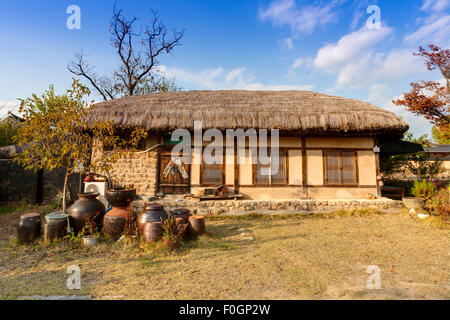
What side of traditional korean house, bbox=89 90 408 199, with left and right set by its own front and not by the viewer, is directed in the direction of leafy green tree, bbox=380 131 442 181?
left

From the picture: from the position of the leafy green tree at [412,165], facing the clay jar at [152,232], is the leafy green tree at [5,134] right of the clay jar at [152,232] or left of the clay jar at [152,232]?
right

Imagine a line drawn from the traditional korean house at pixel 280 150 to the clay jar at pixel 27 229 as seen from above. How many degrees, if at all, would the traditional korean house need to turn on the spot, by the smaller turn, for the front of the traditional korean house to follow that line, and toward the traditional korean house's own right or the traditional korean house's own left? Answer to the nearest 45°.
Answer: approximately 45° to the traditional korean house's own right

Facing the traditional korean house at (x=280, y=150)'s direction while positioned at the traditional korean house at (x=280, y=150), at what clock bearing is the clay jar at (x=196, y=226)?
The clay jar is roughly at 1 o'clock from the traditional korean house.

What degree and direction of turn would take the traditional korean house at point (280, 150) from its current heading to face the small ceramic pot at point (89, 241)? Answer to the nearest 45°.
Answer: approximately 45° to its right

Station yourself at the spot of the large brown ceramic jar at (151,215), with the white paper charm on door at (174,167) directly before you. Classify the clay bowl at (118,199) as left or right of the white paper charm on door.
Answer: left

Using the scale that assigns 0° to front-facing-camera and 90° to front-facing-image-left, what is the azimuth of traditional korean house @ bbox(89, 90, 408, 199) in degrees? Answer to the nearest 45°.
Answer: approximately 0°

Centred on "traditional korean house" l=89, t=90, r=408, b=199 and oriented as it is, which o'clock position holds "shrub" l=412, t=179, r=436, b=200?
The shrub is roughly at 9 o'clock from the traditional korean house.

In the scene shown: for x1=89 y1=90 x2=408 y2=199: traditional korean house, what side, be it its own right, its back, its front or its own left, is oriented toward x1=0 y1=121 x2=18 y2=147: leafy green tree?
right

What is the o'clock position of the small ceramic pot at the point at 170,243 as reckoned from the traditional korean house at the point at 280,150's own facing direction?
The small ceramic pot is roughly at 1 o'clock from the traditional korean house.

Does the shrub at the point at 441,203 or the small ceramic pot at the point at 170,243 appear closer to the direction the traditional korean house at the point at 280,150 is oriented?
the small ceramic pot

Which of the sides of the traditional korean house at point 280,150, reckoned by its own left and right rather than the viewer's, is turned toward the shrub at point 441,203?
left

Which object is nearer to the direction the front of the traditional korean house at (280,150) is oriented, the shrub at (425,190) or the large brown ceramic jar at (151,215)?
the large brown ceramic jar

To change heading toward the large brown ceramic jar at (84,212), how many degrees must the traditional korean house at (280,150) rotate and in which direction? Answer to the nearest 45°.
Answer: approximately 45° to its right
